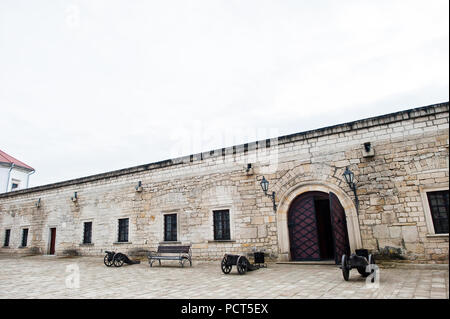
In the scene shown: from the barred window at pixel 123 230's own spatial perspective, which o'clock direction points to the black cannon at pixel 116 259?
The black cannon is roughly at 12 o'clock from the barred window.

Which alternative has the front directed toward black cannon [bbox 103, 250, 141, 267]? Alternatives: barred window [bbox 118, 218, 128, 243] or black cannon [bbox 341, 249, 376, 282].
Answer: the barred window

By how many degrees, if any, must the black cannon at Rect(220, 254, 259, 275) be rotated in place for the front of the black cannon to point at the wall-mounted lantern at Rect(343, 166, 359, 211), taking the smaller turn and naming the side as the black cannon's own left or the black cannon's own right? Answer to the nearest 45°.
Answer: approximately 135° to the black cannon's own left

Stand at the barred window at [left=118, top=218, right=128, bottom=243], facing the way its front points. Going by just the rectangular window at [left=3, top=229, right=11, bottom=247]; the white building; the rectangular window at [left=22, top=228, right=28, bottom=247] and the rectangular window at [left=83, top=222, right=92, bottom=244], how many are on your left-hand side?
0

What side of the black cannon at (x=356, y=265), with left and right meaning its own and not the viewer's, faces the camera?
front

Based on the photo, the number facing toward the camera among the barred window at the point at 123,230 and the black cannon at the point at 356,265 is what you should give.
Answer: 2

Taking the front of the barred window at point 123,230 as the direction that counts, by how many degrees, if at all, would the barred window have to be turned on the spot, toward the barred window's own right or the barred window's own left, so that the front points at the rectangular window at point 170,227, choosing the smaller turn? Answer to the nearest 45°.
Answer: approximately 45° to the barred window's own left

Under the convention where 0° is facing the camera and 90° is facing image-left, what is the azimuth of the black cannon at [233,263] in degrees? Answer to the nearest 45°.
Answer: approximately 45°

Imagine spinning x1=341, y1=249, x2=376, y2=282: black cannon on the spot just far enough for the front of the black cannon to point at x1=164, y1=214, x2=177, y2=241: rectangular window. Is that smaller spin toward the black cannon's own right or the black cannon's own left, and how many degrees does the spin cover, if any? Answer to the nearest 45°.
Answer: approximately 135° to the black cannon's own right

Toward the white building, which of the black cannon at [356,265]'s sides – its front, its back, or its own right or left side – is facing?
right

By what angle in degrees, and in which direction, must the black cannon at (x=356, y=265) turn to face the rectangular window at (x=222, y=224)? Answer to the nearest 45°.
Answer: approximately 135° to its right

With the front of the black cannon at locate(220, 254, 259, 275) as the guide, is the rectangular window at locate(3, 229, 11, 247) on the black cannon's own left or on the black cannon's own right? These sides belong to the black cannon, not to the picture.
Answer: on the black cannon's own right

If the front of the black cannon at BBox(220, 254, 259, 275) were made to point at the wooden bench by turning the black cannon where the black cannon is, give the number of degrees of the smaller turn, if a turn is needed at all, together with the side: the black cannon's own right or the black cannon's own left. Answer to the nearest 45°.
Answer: approximately 90° to the black cannon's own right

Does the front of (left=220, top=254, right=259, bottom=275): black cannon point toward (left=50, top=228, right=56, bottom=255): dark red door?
no

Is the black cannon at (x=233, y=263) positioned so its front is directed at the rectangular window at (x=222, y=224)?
no

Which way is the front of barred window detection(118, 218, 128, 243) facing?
toward the camera
